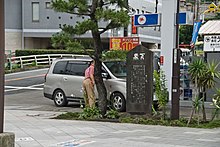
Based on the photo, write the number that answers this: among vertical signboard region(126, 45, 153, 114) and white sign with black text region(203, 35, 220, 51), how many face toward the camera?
2

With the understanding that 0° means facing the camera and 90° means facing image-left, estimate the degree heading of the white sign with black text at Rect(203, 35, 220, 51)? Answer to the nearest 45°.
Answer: approximately 0°

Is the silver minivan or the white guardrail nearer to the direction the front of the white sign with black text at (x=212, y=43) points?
the silver minivan

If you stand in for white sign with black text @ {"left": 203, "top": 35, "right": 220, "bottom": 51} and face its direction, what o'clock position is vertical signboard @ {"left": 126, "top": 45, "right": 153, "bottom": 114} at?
The vertical signboard is roughly at 1 o'clock from the white sign with black text.

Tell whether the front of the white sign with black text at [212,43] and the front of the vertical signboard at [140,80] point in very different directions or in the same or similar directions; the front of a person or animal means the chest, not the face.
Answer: same or similar directions

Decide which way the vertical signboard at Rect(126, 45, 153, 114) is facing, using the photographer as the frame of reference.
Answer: facing the viewer

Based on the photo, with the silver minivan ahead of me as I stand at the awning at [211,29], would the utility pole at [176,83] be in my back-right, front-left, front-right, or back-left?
front-left

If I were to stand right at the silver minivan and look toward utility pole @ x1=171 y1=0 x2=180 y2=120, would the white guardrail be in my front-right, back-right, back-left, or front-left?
back-left
